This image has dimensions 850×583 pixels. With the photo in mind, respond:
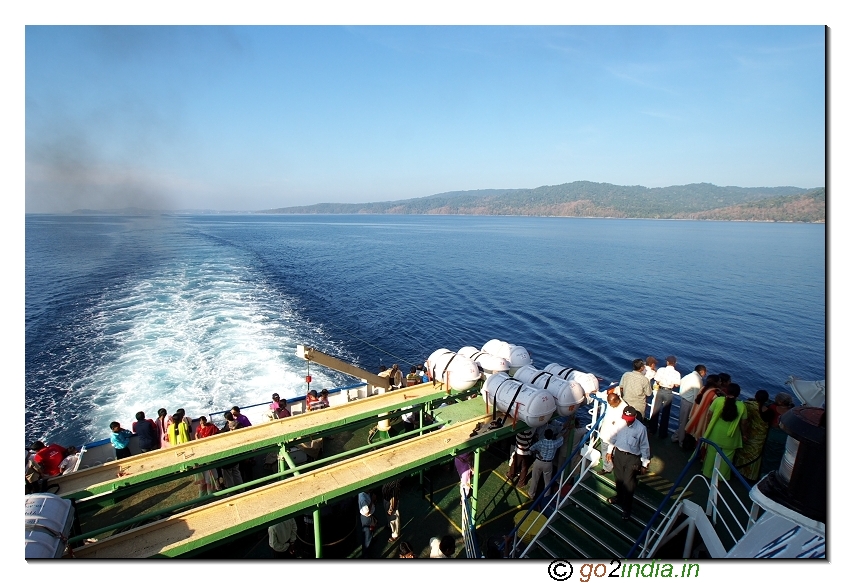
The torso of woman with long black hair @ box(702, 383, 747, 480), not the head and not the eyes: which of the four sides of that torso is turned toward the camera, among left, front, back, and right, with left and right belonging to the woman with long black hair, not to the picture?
back

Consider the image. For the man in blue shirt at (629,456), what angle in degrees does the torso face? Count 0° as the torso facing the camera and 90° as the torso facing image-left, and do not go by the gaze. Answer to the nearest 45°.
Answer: approximately 0°

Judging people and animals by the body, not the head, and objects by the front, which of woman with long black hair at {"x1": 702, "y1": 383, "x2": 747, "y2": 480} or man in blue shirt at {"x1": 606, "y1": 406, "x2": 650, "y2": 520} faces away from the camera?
the woman with long black hair

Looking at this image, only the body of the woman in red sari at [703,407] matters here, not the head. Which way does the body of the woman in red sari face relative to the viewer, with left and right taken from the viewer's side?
facing away from the viewer and to the right of the viewer

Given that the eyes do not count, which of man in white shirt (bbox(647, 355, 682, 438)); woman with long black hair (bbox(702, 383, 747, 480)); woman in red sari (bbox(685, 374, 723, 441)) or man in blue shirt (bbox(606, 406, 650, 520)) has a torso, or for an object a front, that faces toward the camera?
the man in blue shirt
